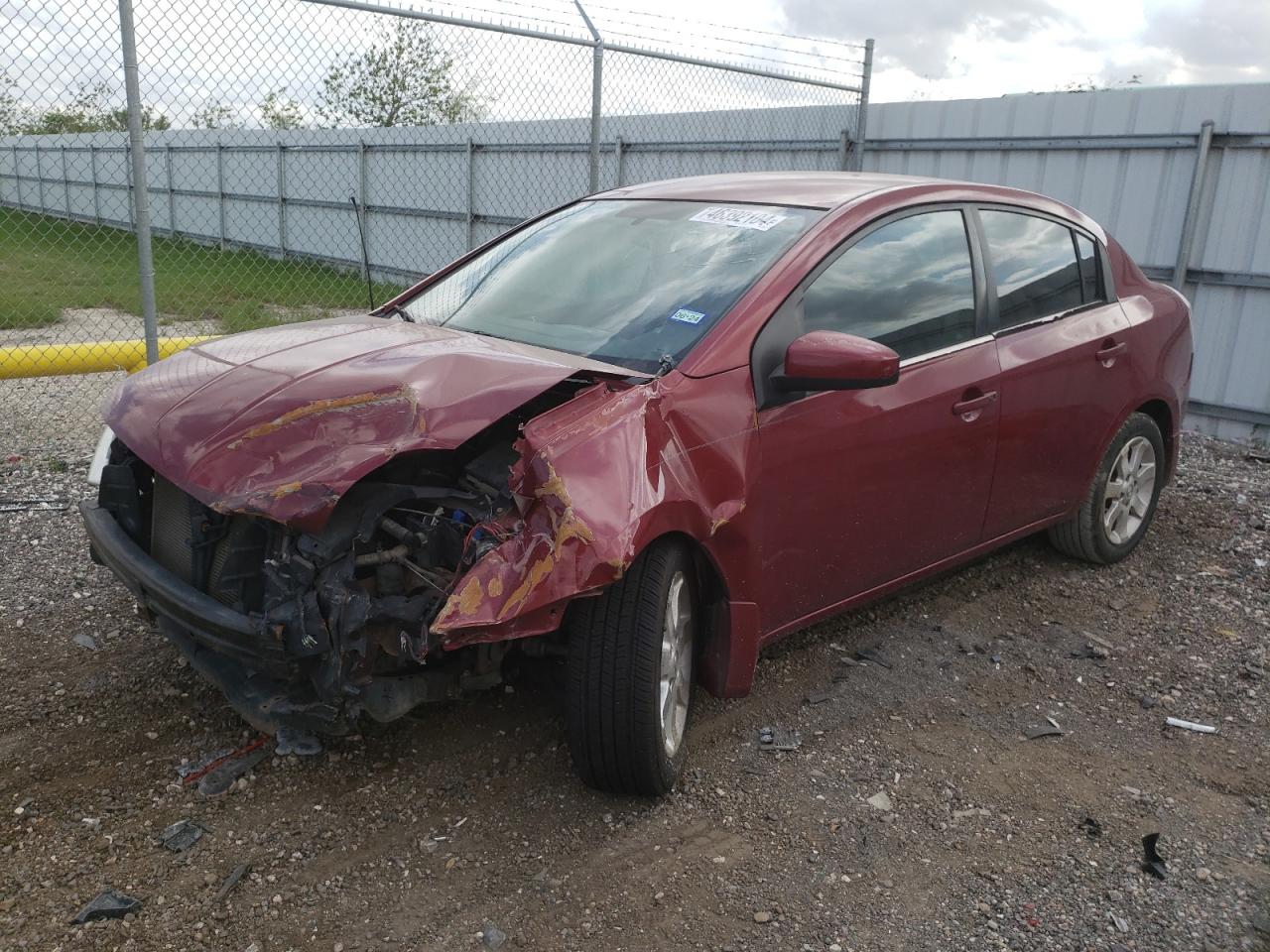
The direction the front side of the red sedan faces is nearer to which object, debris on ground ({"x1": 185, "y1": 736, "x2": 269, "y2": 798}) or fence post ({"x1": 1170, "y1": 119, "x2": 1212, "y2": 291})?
the debris on ground

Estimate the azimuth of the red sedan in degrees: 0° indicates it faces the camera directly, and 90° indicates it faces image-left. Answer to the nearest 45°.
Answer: approximately 45°

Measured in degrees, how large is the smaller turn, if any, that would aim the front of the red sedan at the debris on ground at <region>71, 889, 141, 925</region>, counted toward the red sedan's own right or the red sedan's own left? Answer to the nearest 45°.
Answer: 0° — it already faces it

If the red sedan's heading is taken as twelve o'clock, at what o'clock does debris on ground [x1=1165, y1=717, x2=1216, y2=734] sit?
The debris on ground is roughly at 7 o'clock from the red sedan.

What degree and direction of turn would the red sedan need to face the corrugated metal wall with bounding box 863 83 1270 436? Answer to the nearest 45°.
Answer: approximately 180°

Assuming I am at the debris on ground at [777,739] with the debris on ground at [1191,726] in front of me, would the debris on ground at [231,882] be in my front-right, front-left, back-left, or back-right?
back-right

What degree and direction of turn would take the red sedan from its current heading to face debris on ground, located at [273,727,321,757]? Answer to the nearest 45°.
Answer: approximately 45° to its right
